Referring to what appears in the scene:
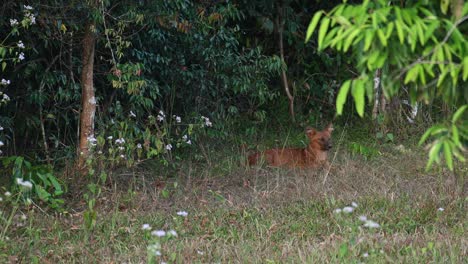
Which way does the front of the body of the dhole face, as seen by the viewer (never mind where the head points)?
to the viewer's right

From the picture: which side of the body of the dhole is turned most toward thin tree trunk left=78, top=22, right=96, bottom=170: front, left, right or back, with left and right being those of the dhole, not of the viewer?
back
